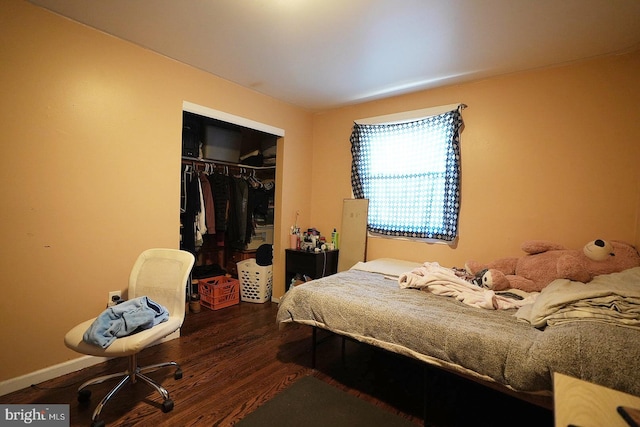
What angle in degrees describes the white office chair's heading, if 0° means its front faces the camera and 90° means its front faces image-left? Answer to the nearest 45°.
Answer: approximately 45°

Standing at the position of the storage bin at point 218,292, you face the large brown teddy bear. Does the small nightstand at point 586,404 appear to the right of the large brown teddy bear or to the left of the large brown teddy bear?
right

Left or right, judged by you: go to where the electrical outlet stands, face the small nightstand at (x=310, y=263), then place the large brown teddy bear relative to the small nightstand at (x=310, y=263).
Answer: right

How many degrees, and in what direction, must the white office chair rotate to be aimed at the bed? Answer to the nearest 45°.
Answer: approximately 90° to its left

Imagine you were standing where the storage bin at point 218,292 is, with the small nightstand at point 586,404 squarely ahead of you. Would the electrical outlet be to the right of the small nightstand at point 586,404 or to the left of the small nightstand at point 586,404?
right

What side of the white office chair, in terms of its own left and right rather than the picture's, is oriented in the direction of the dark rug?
left

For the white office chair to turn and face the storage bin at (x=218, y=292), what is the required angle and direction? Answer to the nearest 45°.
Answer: approximately 180°

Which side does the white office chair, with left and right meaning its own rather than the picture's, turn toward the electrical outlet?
right

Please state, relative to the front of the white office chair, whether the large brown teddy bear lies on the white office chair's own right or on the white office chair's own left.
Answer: on the white office chair's own left

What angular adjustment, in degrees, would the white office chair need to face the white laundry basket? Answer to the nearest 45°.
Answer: approximately 180°
